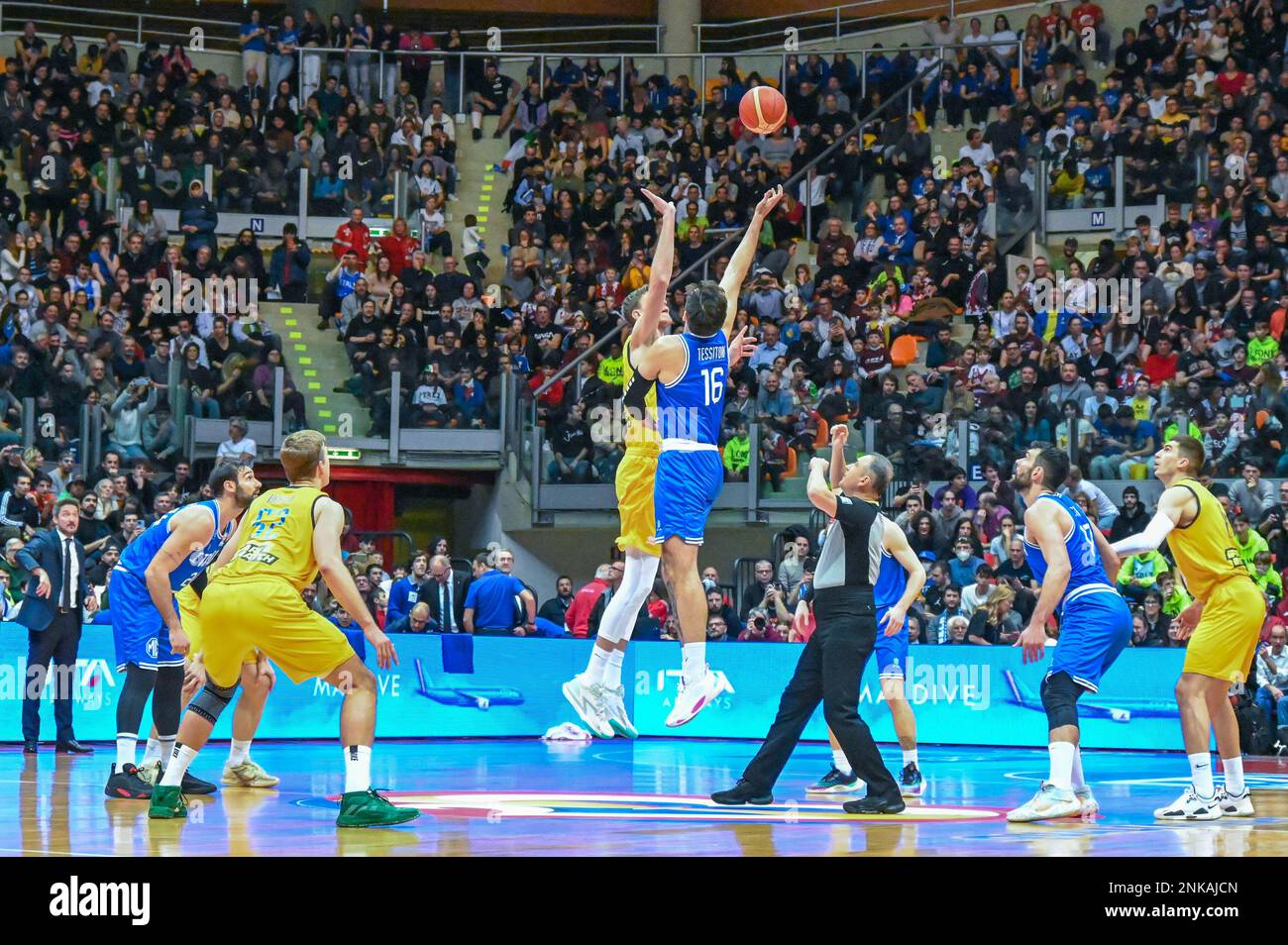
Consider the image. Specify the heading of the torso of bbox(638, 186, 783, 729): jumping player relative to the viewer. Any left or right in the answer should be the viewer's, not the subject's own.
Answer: facing away from the viewer and to the left of the viewer

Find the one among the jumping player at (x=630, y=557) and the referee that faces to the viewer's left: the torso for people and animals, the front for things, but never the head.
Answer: the referee

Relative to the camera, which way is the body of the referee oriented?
to the viewer's left

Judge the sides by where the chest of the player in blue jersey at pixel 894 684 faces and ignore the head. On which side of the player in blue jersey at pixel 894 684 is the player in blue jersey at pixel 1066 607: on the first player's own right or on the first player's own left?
on the first player's own left

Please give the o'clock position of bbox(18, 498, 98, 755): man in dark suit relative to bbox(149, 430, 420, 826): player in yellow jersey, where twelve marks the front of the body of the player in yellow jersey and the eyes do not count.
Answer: The man in dark suit is roughly at 10 o'clock from the player in yellow jersey.

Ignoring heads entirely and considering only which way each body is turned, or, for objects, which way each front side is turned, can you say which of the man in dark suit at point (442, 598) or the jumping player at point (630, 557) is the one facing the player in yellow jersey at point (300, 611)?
the man in dark suit

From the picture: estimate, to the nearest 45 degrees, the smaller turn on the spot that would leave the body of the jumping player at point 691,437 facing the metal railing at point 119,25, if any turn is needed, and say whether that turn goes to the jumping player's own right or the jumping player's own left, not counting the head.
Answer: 0° — they already face it

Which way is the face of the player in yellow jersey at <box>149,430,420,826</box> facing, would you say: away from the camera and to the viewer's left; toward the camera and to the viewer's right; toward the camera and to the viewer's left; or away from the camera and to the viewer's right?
away from the camera and to the viewer's right

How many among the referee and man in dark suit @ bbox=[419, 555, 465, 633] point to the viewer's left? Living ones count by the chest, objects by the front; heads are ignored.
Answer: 1

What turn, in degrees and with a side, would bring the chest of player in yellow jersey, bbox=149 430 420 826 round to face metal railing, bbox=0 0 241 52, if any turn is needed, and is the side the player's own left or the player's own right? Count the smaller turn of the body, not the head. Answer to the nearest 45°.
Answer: approximately 45° to the player's own left

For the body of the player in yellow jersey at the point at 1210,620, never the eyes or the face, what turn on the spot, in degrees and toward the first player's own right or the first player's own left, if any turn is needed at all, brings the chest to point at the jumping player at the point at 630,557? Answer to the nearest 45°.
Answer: approximately 45° to the first player's own left

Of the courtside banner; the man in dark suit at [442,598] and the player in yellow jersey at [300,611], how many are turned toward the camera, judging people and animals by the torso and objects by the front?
2
